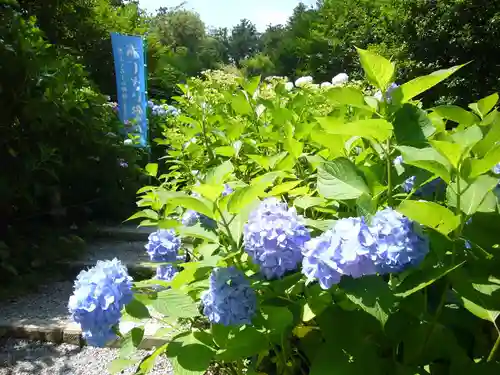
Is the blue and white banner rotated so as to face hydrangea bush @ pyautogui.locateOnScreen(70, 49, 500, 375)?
yes

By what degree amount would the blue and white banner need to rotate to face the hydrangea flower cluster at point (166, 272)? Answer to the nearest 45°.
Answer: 0° — it already faces it

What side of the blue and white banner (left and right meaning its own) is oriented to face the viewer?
front
